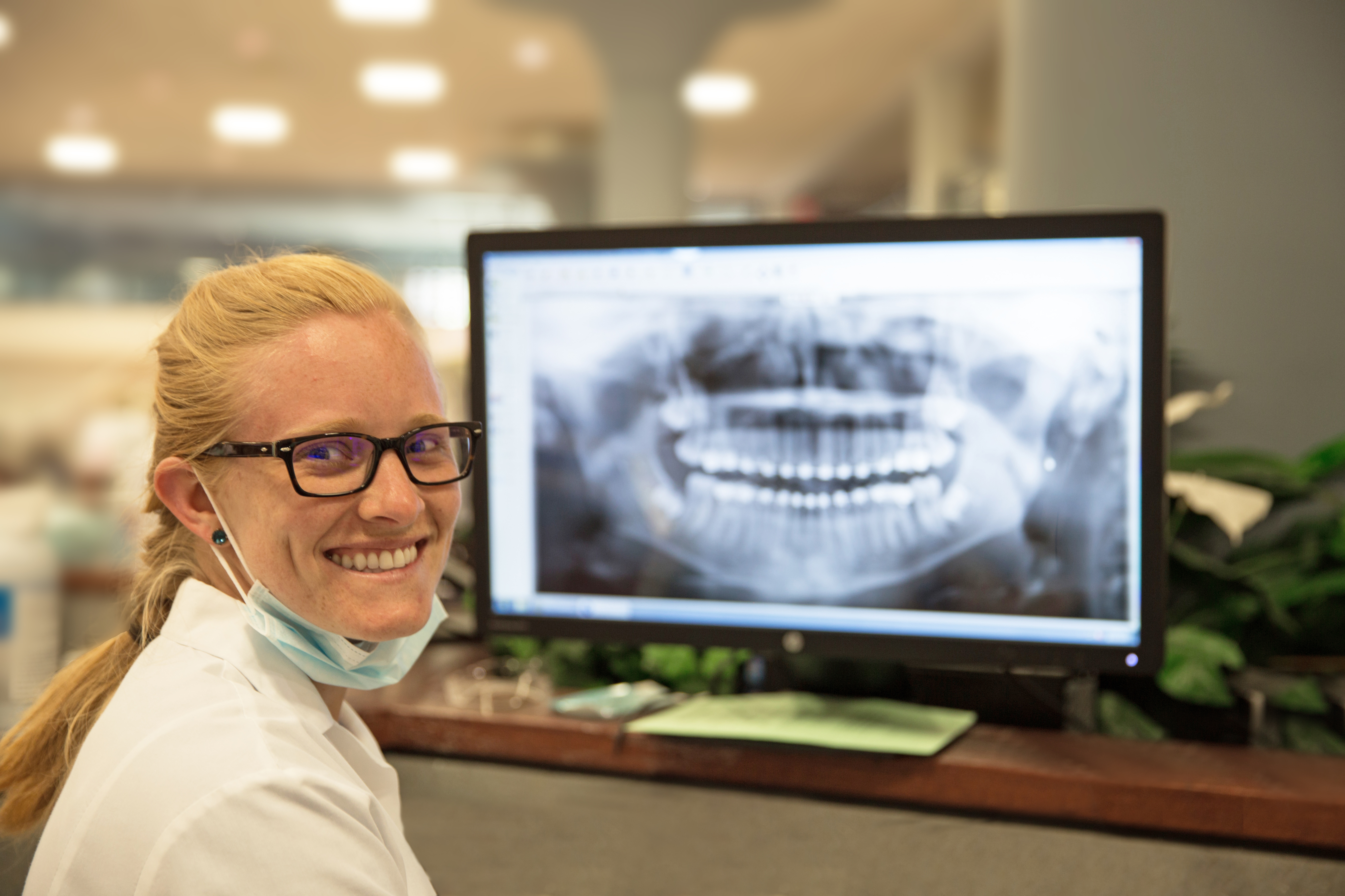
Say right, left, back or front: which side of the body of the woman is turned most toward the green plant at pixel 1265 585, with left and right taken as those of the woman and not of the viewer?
front

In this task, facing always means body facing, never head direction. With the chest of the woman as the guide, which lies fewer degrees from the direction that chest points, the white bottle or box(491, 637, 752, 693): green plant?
the green plant

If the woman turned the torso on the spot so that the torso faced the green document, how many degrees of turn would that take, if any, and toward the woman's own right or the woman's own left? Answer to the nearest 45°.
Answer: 0° — they already face it

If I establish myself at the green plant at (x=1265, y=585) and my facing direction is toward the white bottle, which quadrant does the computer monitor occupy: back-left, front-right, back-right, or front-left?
front-left

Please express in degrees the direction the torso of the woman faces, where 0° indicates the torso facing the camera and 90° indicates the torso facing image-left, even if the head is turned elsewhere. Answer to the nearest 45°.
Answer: approximately 270°

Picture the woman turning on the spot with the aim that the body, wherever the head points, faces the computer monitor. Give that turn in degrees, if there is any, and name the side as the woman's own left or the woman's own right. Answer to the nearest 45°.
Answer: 0° — they already face it

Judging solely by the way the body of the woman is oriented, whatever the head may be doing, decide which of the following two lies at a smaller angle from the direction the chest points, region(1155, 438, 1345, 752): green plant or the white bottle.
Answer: the green plant

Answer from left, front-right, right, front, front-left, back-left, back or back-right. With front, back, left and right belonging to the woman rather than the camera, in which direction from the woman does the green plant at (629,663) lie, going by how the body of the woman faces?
front-left

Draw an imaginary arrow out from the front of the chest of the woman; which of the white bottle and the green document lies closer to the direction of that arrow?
the green document
